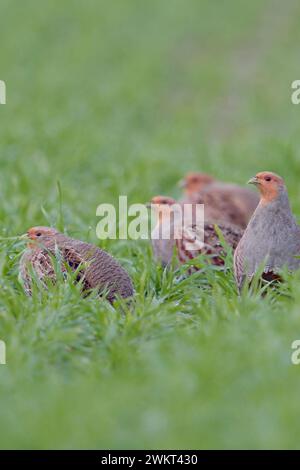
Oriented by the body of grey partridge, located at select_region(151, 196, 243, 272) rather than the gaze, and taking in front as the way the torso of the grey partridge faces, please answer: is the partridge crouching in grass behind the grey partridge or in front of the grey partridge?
in front

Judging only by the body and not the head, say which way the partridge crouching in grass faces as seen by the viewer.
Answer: to the viewer's left

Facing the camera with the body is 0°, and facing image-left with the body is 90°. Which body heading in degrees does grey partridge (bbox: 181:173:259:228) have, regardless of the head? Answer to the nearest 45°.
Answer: approximately 90°

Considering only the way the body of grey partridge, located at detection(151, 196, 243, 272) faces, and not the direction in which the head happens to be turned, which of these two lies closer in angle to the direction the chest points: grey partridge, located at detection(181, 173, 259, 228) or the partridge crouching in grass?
the partridge crouching in grass

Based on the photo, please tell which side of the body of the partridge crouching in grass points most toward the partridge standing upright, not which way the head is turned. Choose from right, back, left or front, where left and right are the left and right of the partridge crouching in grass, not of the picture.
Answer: back

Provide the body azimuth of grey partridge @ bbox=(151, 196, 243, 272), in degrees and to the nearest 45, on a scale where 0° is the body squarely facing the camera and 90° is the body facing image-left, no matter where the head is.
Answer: approximately 45°

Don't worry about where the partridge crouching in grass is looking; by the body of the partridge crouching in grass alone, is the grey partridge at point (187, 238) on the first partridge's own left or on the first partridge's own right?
on the first partridge's own right

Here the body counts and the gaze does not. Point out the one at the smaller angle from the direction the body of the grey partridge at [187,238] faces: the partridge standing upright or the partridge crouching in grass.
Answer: the partridge crouching in grass
